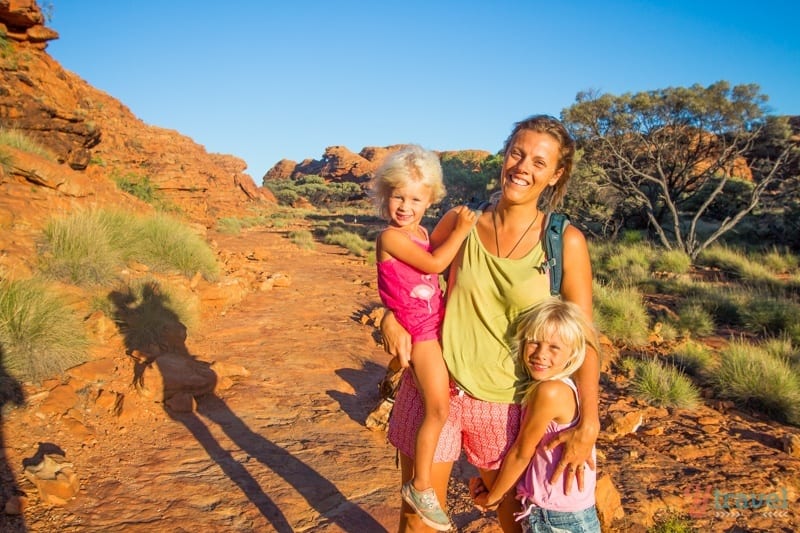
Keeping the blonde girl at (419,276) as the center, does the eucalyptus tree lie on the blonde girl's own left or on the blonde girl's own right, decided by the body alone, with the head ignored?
on the blonde girl's own left

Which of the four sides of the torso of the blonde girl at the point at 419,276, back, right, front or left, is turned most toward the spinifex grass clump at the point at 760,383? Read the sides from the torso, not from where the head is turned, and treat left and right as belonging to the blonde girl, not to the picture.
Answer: left

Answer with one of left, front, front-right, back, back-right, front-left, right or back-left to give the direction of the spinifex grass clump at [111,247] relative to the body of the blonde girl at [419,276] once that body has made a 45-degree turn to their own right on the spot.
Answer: back-right

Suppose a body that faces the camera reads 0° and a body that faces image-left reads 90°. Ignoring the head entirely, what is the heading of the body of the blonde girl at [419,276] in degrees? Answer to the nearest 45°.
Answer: approximately 315°

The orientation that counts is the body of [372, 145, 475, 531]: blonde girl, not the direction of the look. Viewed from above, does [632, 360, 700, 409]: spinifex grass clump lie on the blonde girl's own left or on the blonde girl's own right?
on the blonde girl's own left

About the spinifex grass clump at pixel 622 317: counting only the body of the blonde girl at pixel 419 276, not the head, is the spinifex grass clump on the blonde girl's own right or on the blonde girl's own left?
on the blonde girl's own left

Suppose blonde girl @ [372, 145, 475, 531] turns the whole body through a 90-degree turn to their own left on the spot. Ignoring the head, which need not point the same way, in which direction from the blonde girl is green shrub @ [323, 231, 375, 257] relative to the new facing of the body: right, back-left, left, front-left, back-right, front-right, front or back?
front-left
